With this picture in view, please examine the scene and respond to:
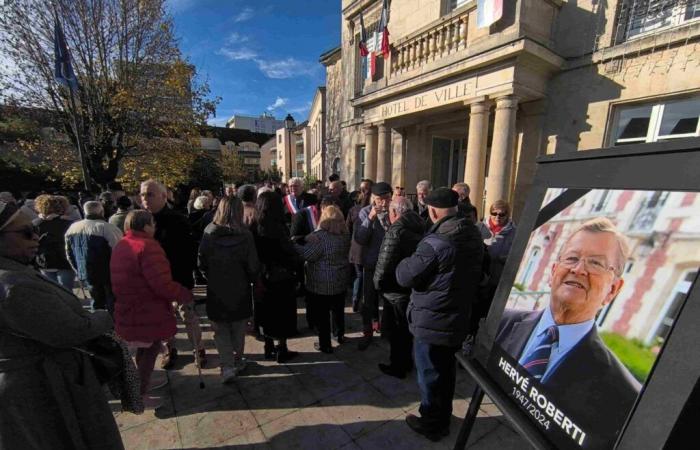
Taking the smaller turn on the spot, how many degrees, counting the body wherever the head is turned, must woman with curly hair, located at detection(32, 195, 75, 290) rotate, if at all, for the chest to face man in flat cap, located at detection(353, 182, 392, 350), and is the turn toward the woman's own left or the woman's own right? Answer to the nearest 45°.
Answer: approximately 135° to the woman's own right

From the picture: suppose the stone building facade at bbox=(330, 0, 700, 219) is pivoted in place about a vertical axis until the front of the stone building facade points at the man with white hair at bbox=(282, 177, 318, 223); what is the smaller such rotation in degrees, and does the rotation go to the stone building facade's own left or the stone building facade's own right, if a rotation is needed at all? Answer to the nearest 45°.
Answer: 0° — it already faces them

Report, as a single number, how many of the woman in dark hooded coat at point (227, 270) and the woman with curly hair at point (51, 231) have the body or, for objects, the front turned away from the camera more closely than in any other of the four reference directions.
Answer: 2

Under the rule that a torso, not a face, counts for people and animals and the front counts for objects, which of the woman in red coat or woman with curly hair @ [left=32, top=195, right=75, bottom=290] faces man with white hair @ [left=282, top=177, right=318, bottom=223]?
the woman in red coat

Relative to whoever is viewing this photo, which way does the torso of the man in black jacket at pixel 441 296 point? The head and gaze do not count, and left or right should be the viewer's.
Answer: facing away from the viewer and to the left of the viewer

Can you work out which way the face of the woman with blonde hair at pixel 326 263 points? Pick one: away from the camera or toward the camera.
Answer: away from the camera

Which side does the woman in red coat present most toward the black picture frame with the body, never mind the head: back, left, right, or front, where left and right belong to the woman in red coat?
right

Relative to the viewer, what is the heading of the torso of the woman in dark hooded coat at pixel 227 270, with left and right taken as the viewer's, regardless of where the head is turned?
facing away from the viewer

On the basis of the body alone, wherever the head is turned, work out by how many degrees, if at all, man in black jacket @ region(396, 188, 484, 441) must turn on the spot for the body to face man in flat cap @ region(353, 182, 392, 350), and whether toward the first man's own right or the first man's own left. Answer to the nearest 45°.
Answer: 0° — they already face them

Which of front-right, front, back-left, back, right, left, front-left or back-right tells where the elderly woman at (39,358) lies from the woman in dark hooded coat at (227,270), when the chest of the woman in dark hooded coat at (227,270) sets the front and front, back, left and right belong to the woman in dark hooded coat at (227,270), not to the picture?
back-left

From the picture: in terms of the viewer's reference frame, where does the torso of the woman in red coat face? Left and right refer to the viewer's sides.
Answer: facing away from the viewer and to the right of the viewer

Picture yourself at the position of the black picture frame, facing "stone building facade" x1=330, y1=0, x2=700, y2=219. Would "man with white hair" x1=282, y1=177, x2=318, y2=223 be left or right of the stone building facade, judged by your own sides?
left

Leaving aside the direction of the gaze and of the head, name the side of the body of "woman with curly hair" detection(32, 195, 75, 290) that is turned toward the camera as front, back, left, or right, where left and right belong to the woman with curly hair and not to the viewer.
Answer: back

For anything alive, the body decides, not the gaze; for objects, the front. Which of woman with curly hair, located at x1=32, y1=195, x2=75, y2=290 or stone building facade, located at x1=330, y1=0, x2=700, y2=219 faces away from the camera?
the woman with curly hair

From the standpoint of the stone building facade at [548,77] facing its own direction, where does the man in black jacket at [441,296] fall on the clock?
The man in black jacket is roughly at 11 o'clock from the stone building facade.

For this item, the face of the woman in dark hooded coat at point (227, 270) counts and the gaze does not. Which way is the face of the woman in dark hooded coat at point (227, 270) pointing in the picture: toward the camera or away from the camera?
away from the camera
